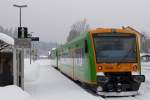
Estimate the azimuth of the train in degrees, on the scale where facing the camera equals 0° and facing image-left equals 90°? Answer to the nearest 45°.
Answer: approximately 315°
